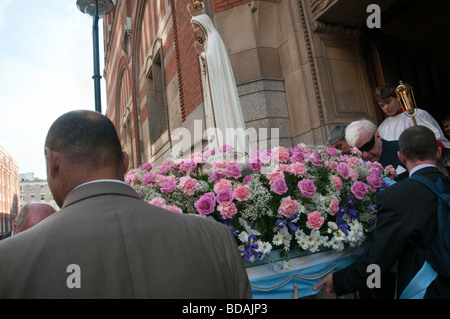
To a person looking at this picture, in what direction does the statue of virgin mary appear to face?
facing to the left of the viewer

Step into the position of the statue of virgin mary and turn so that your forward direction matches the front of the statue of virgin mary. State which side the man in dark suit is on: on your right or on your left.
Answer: on your left

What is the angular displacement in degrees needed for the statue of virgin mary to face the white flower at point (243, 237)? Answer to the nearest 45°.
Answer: approximately 90° to its left

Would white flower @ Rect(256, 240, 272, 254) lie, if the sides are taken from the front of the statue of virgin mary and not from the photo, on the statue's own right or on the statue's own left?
on the statue's own left

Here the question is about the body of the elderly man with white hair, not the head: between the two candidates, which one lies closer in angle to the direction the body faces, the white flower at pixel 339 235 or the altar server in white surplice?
the white flower

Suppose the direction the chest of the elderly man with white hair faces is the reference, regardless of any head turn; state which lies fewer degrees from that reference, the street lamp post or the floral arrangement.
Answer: the floral arrangement

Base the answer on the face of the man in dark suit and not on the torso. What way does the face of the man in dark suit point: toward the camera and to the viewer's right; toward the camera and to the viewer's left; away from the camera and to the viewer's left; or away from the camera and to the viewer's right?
away from the camera and to the viewer's left

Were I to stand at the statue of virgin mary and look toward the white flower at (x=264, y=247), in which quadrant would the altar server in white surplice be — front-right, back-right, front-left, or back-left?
back-left
